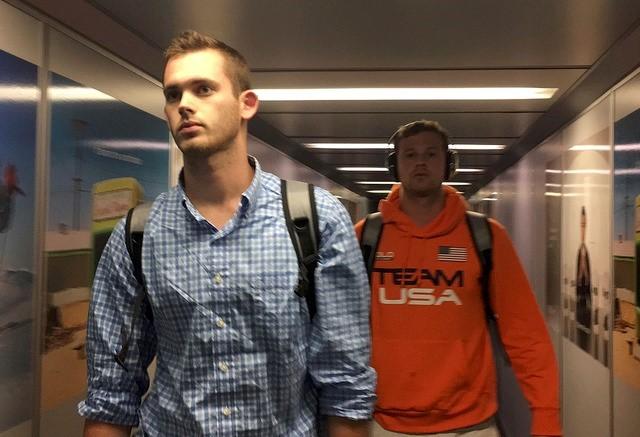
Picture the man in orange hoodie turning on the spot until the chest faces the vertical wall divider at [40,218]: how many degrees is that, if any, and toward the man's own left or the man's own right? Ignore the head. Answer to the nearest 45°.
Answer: approximately 90° to the man's own right

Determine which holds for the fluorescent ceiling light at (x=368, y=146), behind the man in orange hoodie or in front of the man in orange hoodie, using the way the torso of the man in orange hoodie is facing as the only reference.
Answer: behind

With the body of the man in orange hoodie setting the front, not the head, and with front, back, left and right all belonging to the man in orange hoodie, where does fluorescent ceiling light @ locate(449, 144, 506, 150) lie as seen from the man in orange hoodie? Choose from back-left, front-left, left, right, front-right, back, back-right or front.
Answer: back

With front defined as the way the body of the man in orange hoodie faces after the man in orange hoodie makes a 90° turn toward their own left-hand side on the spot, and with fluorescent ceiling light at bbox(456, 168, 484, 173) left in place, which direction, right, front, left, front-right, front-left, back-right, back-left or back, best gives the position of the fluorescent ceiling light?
left

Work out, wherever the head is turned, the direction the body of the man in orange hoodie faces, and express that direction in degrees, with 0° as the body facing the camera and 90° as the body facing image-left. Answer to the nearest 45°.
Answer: approximately 0°
